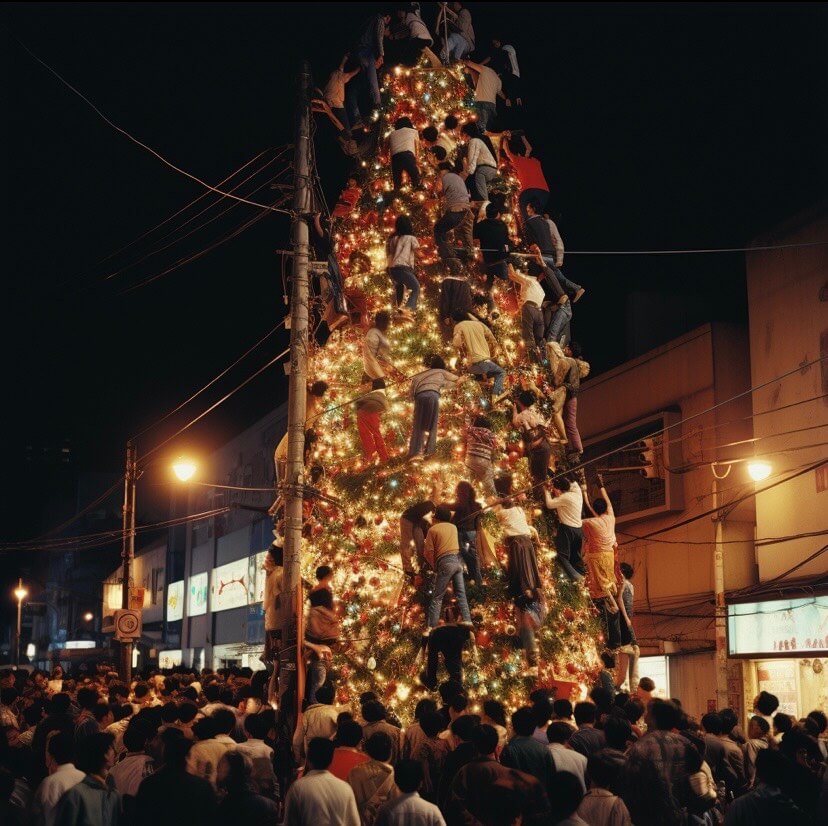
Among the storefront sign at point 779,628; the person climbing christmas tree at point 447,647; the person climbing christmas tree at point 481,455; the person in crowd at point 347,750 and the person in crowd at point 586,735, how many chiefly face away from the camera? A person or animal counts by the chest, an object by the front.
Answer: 4

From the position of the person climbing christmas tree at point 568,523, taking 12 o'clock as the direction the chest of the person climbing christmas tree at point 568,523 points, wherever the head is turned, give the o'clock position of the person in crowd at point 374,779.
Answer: the person in crowd at point 374,779 is roughly at 8 o'clock from the person climbing christmas tree at point 568,523.

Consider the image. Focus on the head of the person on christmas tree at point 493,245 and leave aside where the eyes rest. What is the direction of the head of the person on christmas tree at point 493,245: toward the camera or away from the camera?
away from the camera

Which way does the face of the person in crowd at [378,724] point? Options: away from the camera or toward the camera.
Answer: away from the camera

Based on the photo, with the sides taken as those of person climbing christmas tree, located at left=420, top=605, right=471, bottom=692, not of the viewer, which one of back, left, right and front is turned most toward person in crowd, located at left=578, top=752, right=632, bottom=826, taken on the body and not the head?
back

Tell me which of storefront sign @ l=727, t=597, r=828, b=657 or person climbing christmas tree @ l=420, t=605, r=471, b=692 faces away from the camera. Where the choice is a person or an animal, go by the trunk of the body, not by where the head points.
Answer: the person climbing christmas tree

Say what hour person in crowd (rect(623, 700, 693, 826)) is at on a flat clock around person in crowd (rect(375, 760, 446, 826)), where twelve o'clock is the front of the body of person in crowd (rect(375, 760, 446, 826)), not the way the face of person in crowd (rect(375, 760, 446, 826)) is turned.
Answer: person in crowd (rect(623, 700, 693, 826)) is roughly at 2 o'clock from person in crowd (rect(375, 760, 446, 826)).

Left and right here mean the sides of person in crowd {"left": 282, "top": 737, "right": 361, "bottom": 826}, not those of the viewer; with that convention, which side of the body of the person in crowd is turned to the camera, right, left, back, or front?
back

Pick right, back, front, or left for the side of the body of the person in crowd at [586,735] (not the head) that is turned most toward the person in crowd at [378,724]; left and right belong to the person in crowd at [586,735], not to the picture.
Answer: left

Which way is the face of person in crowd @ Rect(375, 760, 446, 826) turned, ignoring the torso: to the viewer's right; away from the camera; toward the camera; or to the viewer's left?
away from the camera

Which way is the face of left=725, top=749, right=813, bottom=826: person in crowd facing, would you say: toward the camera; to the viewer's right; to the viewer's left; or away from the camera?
away from the camera

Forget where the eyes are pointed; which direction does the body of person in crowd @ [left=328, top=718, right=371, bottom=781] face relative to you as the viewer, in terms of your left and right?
facing away from the viewer

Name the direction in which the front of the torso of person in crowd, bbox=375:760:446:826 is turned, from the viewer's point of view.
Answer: away from the camera

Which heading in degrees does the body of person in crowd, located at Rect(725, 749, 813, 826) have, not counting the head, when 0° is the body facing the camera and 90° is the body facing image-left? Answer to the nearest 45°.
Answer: approximately 180°

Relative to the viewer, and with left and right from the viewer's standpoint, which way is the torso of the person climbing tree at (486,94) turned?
facing away from the viewer and to the left of the viewer
